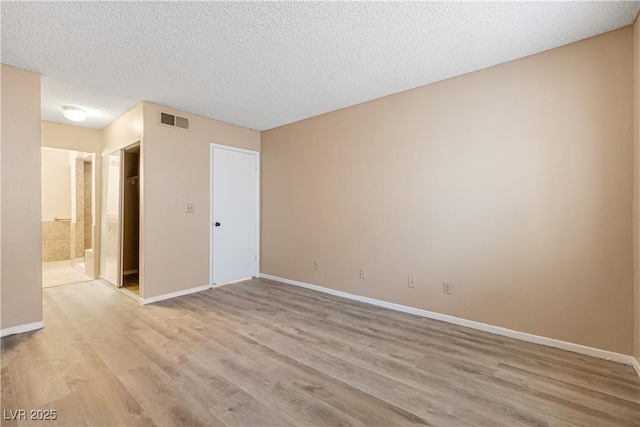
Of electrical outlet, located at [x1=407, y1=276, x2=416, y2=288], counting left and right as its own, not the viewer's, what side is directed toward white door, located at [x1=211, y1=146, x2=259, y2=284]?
right

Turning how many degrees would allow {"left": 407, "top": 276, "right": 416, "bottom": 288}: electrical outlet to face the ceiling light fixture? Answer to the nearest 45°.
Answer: approximately 90° to its right

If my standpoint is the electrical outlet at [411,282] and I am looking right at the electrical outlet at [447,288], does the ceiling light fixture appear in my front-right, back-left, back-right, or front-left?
back-right

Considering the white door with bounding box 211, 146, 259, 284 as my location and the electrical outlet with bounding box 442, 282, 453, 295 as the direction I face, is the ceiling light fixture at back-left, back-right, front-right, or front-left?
back-right
